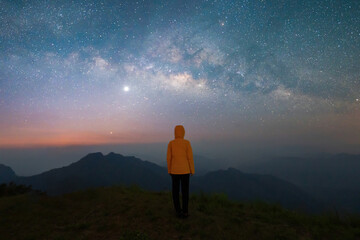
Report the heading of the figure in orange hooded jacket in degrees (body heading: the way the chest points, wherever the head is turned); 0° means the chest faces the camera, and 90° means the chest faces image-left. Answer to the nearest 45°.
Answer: approximately 180°
